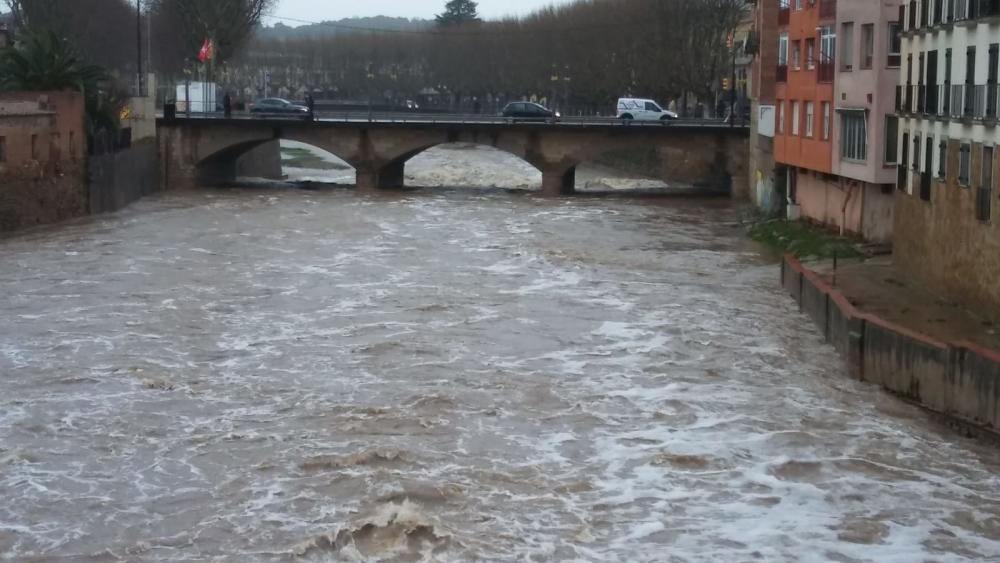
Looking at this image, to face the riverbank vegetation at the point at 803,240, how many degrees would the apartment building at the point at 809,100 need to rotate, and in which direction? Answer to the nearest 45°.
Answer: approximately 45° to its left

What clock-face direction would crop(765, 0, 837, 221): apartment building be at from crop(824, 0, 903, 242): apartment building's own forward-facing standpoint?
crop(765, 0, 837, 221): apartment building is roughly at 4 o'clock from crop(824, 0, 903, 242): apartment building.

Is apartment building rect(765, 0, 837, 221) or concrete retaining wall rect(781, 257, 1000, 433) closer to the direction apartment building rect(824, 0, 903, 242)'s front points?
the concrete retaining wall

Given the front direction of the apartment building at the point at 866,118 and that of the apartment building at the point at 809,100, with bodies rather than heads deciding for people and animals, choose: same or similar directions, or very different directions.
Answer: same or similar directions

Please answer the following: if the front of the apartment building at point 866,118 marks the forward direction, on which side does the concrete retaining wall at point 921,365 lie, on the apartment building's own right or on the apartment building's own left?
on the apartment building's own left

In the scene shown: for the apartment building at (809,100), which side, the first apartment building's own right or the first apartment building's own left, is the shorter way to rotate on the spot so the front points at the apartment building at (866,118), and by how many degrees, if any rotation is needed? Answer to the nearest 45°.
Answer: approximately 45° to the first apartment building's own left

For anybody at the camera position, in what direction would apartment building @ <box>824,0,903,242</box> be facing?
facing the viewer and to the left of the viewer

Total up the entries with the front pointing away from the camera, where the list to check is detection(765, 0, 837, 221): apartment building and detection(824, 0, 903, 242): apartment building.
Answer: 0
